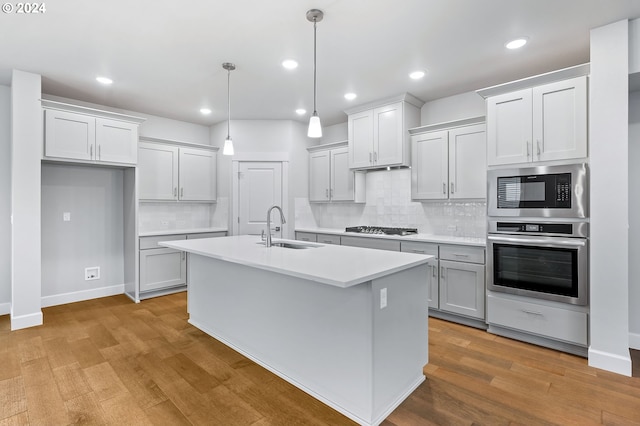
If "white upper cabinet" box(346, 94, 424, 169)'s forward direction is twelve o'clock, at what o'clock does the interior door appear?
The interior door is roughly at 2 o'clock from the white upper cabinet.

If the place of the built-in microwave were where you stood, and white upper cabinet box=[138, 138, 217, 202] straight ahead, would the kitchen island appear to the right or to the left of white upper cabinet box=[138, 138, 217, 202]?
left

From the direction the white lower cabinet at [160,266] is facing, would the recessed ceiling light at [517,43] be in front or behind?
in front

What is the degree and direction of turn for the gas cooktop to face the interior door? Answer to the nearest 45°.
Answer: approximately 45° to its right

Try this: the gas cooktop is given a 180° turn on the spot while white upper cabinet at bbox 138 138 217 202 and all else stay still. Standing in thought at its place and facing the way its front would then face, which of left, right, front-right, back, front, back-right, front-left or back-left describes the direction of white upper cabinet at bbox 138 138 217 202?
back-left

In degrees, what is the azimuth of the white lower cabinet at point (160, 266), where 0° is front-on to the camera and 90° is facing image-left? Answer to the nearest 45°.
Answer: approximately 315°

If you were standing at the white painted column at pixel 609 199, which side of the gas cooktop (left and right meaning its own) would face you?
left

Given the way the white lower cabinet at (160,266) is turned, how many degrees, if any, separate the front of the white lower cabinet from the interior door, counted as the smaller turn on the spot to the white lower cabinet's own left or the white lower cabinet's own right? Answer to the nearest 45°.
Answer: approximately 45° to the white lower cabinet's own left

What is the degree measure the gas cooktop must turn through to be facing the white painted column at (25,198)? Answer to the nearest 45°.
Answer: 0° — it already faces it

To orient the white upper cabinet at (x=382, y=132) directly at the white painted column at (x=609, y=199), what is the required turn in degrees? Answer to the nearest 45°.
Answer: approximately 90° to its left

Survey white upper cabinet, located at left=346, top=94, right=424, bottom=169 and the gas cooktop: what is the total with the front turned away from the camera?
0

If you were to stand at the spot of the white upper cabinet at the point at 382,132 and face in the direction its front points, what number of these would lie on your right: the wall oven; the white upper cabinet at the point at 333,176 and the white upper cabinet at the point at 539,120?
1
